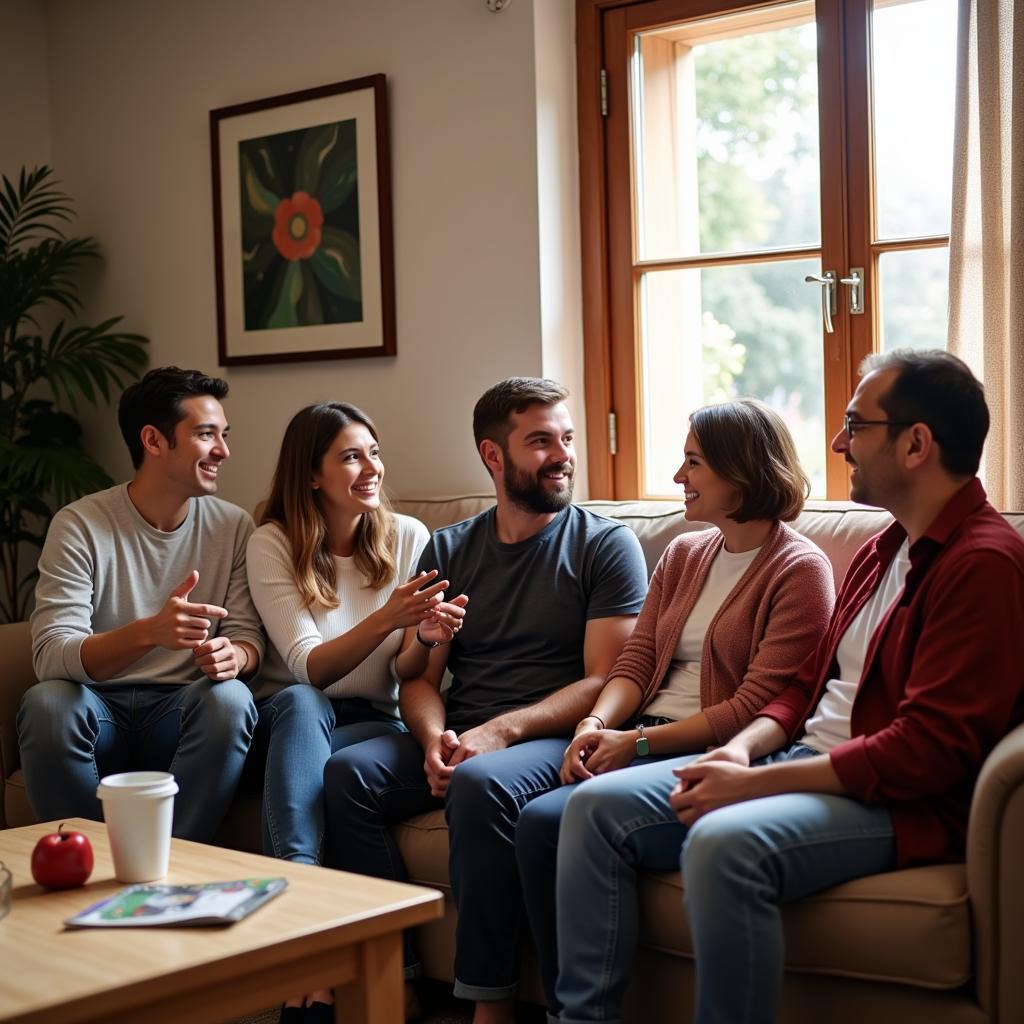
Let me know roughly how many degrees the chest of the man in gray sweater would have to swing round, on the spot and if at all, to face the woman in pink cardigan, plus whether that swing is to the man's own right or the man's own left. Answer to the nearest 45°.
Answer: approximately 45° to the man's own left

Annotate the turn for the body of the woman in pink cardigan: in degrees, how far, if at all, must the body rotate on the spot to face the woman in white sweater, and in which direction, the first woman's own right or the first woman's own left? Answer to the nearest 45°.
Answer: approximately 90° to the first woman's own right

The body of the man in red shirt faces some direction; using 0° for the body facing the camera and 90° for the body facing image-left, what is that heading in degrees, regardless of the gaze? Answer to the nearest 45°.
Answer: approximately 45°

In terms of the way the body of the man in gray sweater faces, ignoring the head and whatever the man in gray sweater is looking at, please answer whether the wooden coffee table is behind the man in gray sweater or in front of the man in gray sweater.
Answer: in front

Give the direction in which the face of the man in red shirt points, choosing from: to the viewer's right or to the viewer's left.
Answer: to the viewer's left

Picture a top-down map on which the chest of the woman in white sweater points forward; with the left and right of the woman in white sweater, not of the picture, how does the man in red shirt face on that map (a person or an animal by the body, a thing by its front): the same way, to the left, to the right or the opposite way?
to the right

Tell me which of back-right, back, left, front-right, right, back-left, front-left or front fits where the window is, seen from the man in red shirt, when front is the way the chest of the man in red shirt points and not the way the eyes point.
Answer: back-right

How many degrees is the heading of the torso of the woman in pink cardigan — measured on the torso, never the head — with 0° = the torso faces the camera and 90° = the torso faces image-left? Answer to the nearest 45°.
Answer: approximately 45°

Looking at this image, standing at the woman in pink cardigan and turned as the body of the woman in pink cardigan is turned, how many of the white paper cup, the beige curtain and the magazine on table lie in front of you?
2

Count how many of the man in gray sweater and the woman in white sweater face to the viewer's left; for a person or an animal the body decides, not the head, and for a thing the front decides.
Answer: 0

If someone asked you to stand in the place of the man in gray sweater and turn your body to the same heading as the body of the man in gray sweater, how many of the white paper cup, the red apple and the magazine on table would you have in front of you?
3
